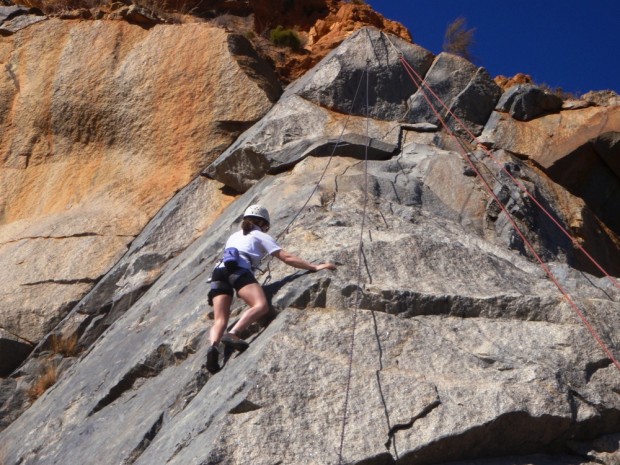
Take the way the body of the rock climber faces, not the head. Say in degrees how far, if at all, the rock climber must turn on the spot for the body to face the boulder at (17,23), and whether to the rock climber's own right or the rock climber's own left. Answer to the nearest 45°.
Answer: approximately 90° to the rock climber's own left

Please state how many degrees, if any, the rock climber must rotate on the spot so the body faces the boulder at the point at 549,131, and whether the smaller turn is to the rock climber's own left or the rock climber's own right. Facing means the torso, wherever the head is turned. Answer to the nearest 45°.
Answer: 0° — they already face it

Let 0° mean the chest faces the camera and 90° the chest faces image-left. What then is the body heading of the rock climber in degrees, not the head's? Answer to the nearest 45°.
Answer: approximately 225°

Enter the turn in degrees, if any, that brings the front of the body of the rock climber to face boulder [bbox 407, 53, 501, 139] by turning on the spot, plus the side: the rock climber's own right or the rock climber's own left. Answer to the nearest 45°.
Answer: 0° — they already face it
